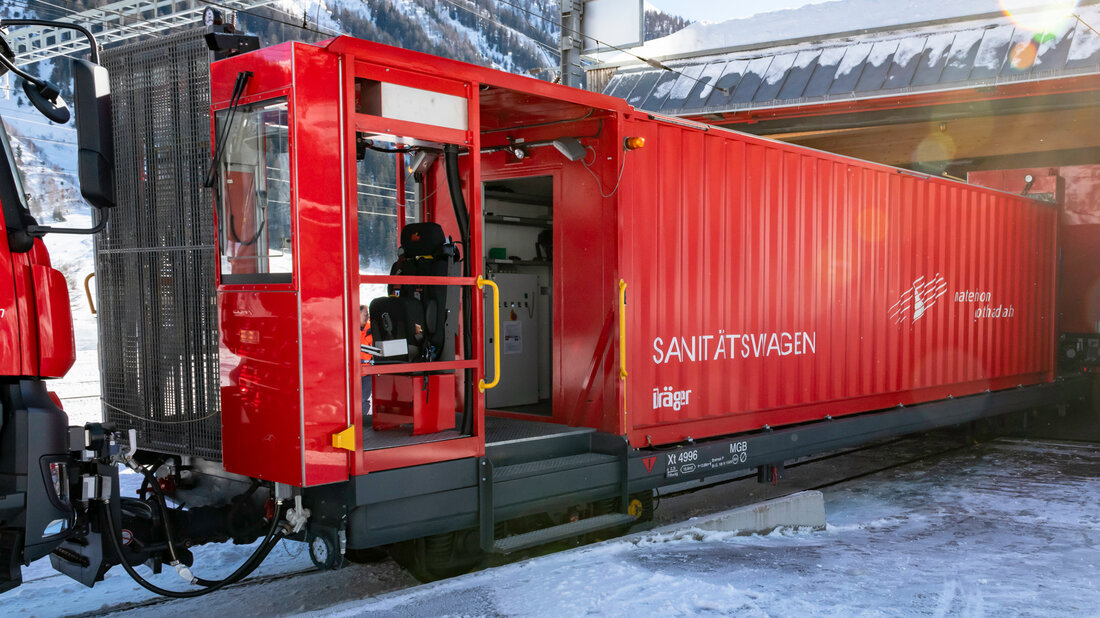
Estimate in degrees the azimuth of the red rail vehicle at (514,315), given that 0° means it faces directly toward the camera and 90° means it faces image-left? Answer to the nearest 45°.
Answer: approximately 45°

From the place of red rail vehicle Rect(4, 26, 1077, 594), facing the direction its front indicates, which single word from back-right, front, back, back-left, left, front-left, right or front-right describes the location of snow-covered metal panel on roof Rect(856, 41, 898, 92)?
back
